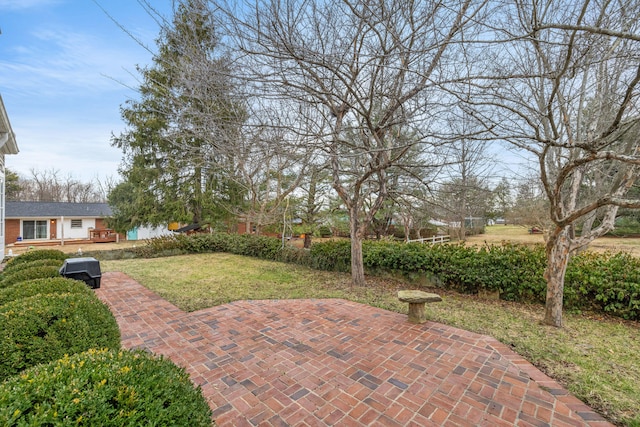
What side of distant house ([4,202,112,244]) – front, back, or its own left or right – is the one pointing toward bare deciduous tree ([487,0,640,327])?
front

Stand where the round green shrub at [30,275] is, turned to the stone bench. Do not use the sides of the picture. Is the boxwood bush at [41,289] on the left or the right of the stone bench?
right

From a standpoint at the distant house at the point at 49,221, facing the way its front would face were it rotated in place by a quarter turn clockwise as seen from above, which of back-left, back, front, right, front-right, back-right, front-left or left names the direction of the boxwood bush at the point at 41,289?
left

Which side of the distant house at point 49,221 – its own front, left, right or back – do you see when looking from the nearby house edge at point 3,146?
front

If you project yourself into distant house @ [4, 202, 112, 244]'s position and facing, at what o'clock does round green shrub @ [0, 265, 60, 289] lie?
The round green shrub is roughly at 12 o'clock from the distant house.

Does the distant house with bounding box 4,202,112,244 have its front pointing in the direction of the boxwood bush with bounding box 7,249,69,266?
yes

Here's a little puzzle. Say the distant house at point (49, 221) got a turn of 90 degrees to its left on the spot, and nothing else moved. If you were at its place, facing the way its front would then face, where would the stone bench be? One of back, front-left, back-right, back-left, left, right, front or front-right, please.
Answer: right

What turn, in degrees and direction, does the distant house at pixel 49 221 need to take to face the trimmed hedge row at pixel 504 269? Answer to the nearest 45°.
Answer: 0° — it already faces it

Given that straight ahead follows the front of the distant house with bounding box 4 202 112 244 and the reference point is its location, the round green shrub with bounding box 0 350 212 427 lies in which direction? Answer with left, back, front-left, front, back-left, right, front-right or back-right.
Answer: front

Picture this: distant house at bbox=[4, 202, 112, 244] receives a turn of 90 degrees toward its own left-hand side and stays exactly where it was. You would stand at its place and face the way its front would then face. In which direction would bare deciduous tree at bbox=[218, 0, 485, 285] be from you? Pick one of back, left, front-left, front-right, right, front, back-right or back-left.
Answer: right

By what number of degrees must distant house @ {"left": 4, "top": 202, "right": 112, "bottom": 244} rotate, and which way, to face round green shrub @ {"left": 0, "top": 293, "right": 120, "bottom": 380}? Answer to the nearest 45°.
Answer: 0° — it already faces it
